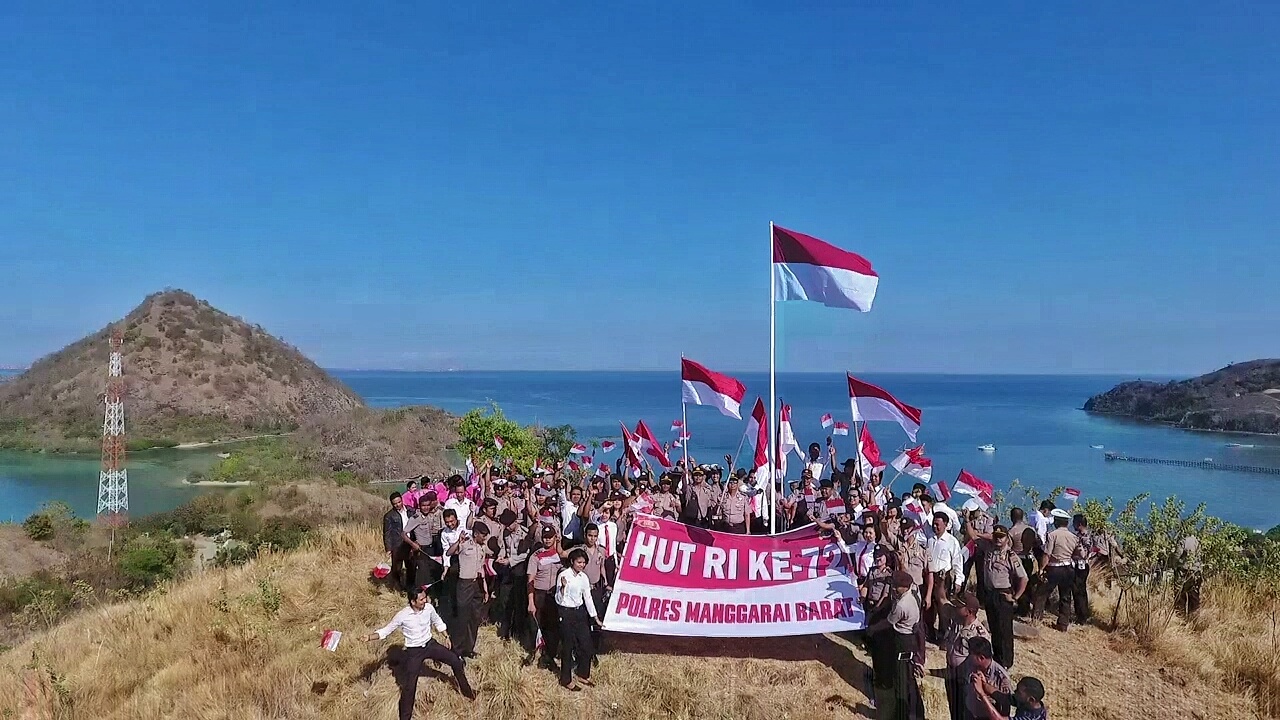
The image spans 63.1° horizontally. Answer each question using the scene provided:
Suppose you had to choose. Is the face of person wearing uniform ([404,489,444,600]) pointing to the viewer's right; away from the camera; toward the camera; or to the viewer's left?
toward the camera

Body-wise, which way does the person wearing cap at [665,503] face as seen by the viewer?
toward the camera

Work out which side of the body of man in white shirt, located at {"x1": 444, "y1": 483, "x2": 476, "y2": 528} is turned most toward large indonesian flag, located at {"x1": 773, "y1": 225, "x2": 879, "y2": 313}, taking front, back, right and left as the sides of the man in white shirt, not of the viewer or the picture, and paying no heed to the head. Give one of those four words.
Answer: left

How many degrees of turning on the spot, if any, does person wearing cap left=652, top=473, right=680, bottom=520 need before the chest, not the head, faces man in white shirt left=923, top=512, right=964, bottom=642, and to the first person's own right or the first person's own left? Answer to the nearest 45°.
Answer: approximately 45° to the first person's own left

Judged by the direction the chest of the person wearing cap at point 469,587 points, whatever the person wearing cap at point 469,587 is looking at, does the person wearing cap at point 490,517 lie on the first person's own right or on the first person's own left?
on the first person's own left

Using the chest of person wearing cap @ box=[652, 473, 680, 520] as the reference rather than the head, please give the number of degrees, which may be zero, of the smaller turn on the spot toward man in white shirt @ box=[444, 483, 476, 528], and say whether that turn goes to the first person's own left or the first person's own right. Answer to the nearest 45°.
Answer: approximately 45° to the first person's own right

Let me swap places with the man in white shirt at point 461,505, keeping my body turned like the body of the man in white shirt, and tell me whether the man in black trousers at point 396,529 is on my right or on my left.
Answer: on my right

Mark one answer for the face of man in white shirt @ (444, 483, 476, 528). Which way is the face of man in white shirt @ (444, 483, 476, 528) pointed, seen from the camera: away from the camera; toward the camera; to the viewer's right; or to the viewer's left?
toward the camera

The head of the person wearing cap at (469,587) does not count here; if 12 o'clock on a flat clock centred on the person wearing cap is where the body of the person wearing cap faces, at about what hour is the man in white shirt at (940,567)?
The man in white shirt is roughly at 11 o'clock from the person wearing cap.

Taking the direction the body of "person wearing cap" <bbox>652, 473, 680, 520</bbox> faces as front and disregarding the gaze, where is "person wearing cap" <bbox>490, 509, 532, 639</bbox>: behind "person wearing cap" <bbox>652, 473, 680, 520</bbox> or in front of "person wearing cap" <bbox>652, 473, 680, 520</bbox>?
in front

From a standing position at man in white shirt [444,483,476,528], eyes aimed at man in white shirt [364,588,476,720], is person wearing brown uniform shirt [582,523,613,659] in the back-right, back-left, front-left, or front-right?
front-left

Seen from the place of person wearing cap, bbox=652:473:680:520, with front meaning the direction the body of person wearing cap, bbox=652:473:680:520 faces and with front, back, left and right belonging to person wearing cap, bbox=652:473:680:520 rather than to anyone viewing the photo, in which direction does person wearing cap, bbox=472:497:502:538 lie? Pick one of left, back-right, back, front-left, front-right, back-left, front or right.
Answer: front-right

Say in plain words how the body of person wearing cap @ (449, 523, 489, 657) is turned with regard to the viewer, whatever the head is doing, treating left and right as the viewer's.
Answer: facing the viewer and to the right of the viewer
